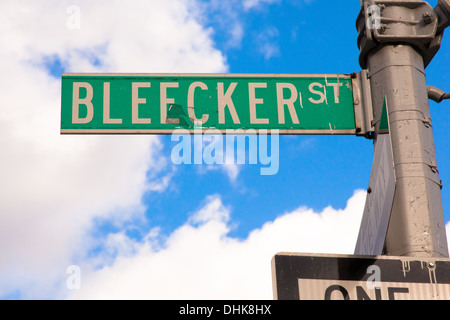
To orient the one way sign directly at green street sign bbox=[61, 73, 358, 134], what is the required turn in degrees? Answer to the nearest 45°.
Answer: approximately 135° to its right

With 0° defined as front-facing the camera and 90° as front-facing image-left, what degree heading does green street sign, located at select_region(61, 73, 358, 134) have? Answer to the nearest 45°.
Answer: approximately 0°

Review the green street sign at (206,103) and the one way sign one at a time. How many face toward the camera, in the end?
2
